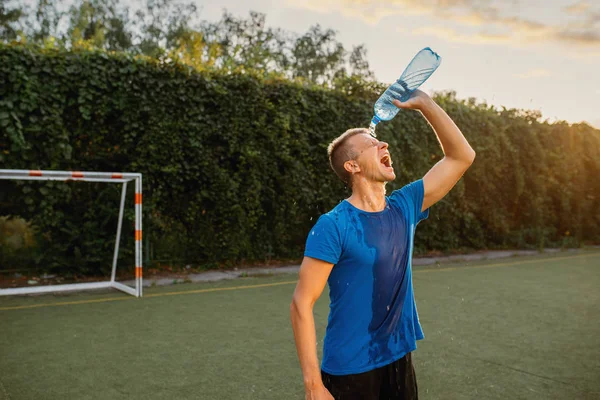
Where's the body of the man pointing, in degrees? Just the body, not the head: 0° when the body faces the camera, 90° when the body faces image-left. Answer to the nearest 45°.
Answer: approximately 315°

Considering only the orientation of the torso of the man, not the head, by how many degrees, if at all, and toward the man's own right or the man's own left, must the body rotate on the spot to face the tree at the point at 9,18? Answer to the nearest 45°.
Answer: approximately 180°

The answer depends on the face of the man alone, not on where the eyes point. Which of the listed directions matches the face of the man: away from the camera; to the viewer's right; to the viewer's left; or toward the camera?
to the viewer's right

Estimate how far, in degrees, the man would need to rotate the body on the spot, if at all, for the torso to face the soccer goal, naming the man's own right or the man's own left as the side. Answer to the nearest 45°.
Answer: approximately 180°
